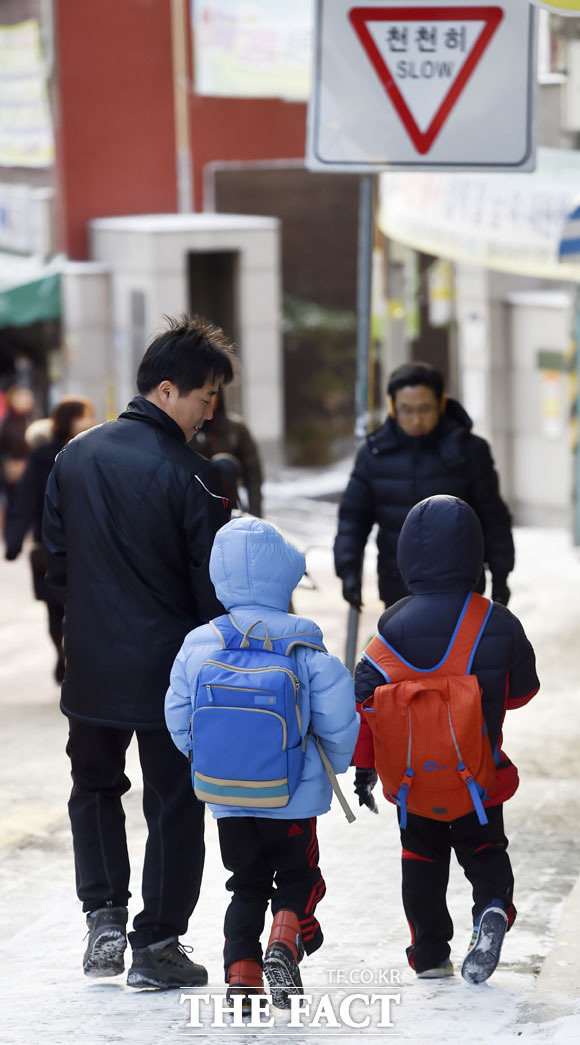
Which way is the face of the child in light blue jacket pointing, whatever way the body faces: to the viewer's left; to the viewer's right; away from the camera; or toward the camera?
away from the camera

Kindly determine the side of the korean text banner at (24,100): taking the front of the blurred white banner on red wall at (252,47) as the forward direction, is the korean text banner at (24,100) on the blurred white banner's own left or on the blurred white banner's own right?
on the blurred white banner's own right

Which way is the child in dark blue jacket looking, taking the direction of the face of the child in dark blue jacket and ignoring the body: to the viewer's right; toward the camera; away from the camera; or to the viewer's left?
away from the camera

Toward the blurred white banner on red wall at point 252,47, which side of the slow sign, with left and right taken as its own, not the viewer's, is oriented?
back

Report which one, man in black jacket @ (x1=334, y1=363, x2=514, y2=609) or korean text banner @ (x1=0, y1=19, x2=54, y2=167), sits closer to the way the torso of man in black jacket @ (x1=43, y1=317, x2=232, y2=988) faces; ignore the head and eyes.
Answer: the man in black jacket

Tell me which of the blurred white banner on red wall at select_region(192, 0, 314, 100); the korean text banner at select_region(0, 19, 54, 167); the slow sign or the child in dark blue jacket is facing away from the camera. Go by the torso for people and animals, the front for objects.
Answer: the child in dark blue jacket

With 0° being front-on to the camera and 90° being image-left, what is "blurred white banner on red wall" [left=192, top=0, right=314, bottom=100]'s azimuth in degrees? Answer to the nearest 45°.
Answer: approximately 0°

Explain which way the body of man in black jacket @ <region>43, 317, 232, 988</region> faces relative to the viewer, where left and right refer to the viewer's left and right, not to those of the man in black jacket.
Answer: facing away from the viewer and to the right of the viewer

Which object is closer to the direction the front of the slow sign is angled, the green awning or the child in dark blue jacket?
the child in dark blue jacket

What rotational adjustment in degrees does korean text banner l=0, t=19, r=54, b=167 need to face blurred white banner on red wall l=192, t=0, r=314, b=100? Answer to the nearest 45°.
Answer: approximately 90° to its left
